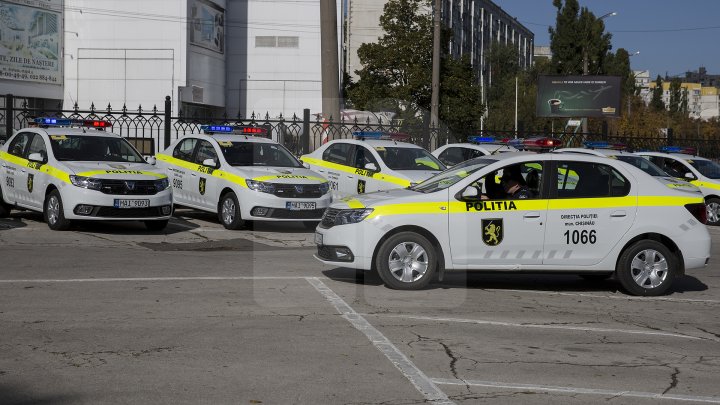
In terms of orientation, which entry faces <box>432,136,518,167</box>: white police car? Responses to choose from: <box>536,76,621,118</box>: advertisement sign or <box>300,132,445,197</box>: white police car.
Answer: the advertisement sign

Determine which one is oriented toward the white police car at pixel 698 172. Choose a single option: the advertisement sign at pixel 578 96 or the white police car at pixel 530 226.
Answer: the advertisement sign

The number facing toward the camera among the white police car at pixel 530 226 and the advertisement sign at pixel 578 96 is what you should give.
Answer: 1

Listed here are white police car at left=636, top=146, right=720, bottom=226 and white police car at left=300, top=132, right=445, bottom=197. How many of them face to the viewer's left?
0

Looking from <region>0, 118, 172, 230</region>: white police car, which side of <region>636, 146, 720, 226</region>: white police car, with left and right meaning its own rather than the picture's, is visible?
right

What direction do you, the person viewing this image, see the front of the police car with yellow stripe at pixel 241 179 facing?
facing the viewer and to the right of the viewer

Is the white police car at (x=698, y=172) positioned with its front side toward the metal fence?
no

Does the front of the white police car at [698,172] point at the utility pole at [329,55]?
no

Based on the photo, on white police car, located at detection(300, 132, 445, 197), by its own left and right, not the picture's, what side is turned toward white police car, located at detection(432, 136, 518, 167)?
left

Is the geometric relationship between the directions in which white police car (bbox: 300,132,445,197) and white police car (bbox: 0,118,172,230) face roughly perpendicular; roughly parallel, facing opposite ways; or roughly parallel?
roughly parallel

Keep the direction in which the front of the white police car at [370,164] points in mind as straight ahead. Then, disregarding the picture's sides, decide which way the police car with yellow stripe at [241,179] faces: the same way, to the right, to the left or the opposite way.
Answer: the same way

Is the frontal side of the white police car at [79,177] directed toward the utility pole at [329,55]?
no

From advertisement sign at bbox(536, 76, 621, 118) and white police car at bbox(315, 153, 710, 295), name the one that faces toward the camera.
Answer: the advertisement sign

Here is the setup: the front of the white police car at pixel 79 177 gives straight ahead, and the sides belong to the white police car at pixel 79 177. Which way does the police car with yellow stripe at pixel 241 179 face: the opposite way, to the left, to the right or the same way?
the same way

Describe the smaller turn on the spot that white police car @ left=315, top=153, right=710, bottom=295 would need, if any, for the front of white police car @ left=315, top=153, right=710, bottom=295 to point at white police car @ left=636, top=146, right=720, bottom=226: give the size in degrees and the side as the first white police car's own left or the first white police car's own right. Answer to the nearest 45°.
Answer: approximately 90° to the first white police car's own right

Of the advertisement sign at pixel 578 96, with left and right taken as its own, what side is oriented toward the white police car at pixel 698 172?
front

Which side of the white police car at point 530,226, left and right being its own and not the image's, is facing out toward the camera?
left

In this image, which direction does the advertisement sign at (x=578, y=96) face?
toward the camera
